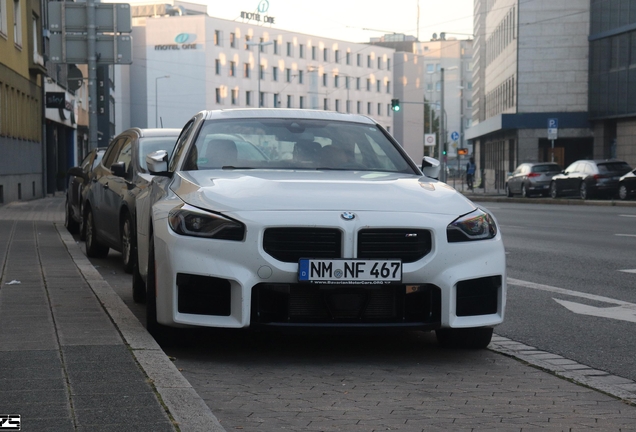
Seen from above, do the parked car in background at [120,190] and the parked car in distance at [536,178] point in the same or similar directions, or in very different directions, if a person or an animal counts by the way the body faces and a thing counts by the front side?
very different directions

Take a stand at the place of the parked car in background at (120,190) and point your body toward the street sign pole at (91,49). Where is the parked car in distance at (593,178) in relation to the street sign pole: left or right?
right

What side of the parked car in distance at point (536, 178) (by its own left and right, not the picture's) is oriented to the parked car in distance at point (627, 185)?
back

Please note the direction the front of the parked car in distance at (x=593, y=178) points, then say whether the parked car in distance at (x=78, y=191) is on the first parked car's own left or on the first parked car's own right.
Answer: on the first parked car's own left

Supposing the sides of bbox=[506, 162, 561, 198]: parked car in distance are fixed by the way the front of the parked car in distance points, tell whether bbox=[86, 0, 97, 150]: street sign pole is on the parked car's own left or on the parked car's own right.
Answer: on the parked car's own left

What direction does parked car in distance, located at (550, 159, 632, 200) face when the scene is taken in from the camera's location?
facing away from the viewer and to the left of the viewer
